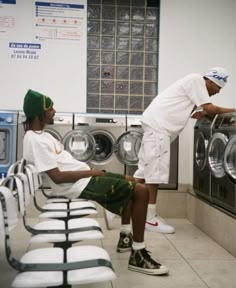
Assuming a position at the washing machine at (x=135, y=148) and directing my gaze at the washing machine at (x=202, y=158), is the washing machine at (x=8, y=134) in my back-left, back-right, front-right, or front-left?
back-right

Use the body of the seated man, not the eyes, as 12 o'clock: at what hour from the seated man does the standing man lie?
The standing man is roughly at 10 o'clock from the seated man.

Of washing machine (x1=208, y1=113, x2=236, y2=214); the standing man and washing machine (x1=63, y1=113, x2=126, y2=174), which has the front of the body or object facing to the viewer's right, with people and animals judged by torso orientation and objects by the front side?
the standing man

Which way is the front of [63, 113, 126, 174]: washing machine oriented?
toward the camera

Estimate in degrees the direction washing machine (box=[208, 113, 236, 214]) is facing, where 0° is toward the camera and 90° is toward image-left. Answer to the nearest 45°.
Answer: approximately 45°

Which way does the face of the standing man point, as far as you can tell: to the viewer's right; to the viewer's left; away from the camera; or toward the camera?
to the viewer's right

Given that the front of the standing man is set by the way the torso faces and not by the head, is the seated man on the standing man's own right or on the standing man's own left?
on the standing man's own right

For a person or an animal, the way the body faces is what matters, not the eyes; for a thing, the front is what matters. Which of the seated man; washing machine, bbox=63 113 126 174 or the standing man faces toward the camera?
the washing machine

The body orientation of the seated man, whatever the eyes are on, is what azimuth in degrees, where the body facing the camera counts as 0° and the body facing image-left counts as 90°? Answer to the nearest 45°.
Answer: approximately 270°

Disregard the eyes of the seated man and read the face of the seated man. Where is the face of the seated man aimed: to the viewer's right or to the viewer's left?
to the viewer's right

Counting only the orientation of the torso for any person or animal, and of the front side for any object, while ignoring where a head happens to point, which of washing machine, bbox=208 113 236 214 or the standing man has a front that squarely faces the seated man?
the washing machine

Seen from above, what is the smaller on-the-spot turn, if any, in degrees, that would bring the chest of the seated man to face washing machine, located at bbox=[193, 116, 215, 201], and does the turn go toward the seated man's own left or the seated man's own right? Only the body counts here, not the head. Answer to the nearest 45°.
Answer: approximately 45° to the seated man's own left

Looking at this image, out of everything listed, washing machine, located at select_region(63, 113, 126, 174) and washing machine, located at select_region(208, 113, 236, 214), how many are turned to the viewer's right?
0

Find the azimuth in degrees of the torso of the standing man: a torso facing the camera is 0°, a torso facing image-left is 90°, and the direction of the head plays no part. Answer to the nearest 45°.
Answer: approximately 270°
